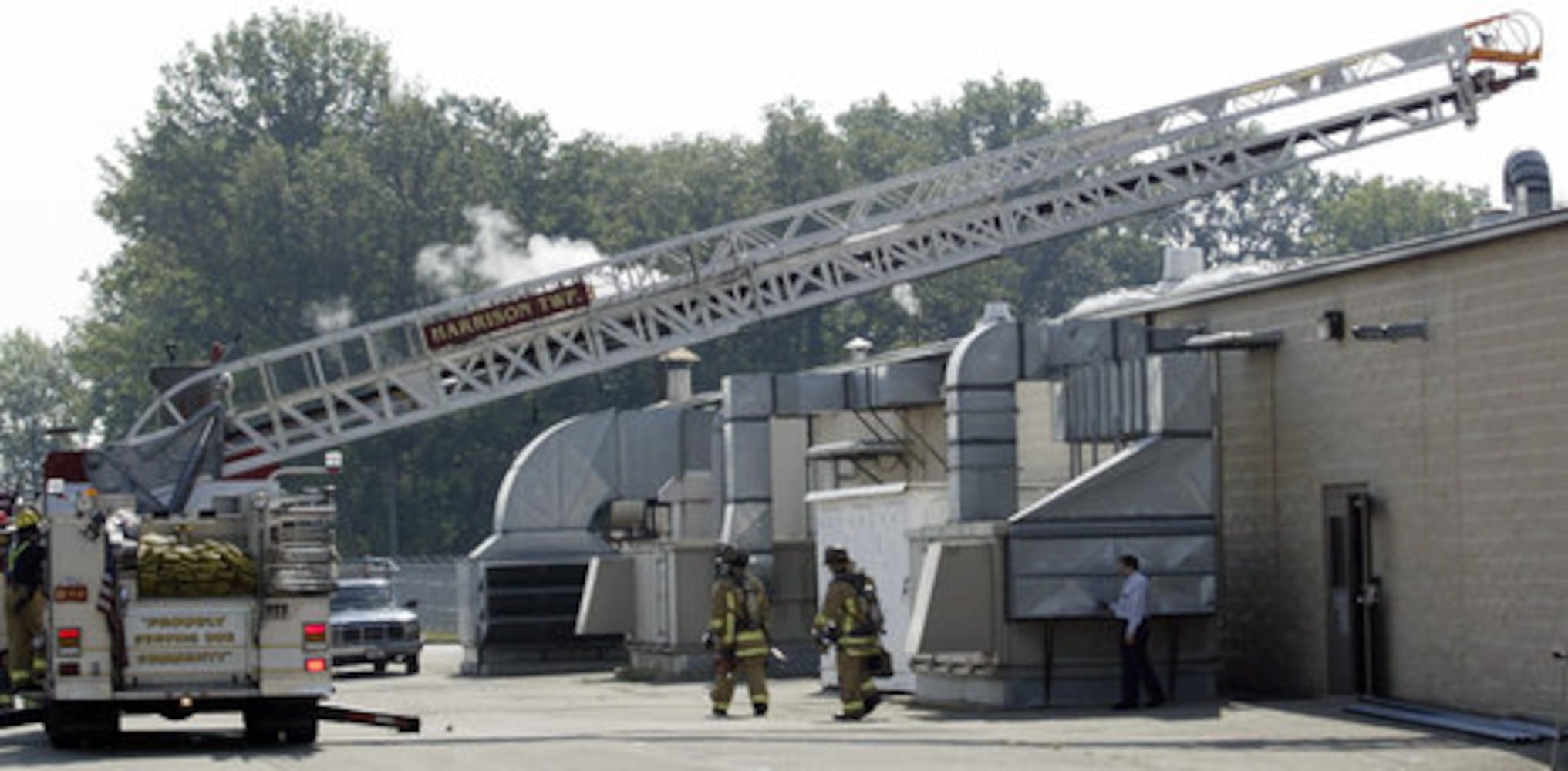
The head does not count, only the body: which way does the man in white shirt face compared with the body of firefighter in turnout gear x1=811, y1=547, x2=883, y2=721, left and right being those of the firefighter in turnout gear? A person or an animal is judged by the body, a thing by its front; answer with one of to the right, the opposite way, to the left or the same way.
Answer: the same way

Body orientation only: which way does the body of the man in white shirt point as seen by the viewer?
to the viewer's left

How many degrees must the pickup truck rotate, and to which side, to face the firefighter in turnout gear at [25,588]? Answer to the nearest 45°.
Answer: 0° — it already faces them

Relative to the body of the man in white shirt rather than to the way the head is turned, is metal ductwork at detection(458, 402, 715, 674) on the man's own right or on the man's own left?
on the man's own right

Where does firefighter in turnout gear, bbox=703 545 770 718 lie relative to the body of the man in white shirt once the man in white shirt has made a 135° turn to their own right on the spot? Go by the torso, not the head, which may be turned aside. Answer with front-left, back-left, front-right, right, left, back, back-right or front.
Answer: back-left

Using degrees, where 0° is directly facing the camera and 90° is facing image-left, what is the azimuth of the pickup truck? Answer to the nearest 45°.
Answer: approximately 0°

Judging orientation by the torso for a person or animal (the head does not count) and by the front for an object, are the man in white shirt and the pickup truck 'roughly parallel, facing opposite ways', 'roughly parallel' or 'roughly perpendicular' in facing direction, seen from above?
roughly perpendicular

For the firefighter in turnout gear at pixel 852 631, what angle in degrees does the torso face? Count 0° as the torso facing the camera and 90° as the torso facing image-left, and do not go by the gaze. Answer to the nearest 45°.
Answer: approximately 90°

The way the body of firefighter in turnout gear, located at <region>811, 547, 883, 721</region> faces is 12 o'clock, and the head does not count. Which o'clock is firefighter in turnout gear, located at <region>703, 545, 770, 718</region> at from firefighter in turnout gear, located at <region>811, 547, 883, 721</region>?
firefighter in turnout gear, located at <region>703, 545, 770, 718</region> is roughly at 1 o'clock from firefighter in turnout gear, located at <region>811, 547, 883, 721</region>.

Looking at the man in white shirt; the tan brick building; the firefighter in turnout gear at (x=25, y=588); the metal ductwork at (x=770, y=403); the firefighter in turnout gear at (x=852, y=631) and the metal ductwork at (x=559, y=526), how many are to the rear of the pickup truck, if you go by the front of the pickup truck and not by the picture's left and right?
0

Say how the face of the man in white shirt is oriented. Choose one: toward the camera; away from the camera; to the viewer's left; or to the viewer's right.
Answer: to the viewer's left

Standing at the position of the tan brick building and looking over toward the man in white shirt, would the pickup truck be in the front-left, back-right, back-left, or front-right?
front-right

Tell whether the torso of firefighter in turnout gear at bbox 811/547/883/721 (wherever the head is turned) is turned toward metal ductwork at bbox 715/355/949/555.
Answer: no

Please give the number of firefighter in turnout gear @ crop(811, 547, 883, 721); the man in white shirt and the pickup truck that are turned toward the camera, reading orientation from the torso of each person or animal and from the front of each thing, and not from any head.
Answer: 1

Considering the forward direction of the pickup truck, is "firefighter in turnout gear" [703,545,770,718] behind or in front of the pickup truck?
in front

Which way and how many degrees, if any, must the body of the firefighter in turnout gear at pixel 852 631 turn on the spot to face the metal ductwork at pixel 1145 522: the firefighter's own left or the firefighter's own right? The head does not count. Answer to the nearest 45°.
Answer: approximately 180°

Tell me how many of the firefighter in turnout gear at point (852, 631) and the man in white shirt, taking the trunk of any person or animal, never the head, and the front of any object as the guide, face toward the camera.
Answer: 0

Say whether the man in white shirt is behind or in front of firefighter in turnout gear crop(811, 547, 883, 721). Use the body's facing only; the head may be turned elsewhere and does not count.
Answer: behind
